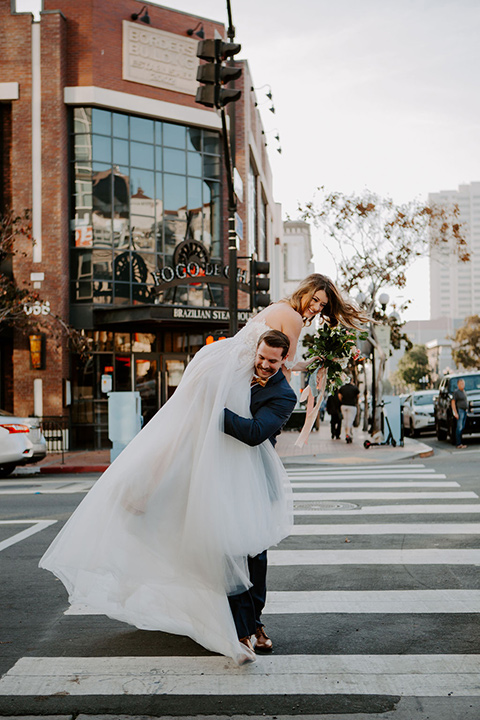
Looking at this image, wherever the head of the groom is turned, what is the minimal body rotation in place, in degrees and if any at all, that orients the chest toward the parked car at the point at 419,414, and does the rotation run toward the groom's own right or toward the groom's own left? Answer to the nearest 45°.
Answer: approximately 135° to the groom's own right

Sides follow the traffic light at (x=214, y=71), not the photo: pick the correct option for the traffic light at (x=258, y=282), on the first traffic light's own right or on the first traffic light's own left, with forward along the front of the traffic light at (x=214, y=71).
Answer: on the first traffic light's own left

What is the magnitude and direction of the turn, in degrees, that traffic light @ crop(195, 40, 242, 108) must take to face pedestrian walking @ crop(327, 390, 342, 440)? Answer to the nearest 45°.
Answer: approximately 90° to its left

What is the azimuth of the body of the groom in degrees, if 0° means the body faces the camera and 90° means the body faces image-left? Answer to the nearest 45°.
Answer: approximately 45°

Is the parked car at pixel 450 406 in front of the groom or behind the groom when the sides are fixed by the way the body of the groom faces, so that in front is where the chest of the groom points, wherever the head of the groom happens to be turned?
behind

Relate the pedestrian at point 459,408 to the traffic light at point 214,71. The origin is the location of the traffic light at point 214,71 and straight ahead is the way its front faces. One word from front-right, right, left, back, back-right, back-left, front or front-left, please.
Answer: front-left
